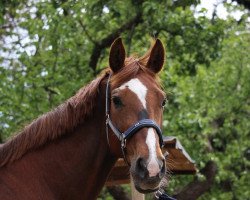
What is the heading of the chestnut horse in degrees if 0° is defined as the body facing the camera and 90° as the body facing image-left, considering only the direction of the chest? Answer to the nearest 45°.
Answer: approximately 315°
